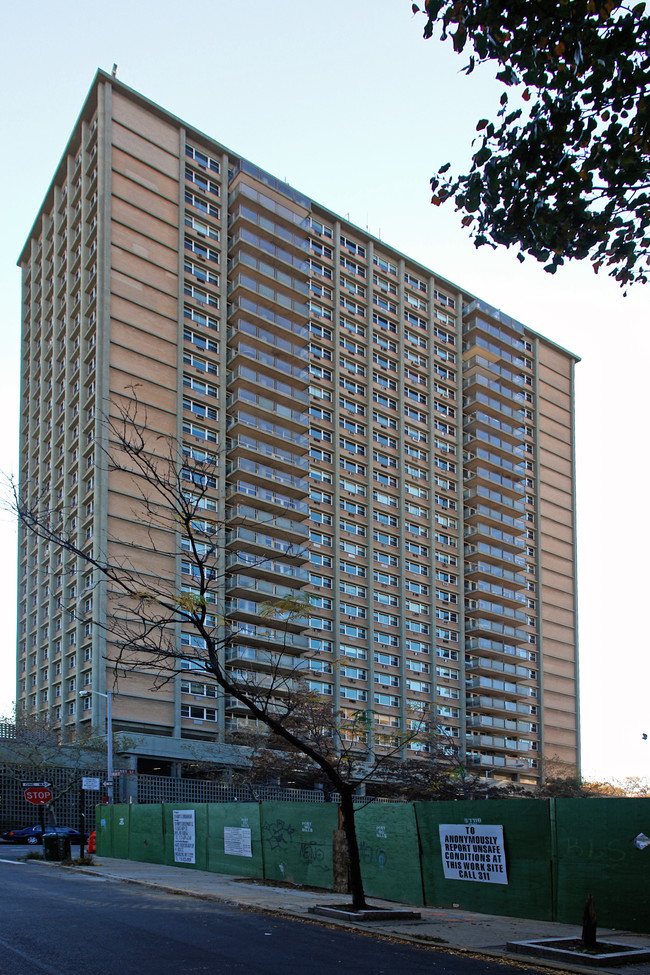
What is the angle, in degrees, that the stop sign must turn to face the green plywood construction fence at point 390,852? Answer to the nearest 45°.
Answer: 0° — it already faces it

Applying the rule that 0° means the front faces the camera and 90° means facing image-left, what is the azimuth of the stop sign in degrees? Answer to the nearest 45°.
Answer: approximately 0°

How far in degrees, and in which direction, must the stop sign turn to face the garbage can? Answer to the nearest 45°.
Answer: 0° — it already faces it

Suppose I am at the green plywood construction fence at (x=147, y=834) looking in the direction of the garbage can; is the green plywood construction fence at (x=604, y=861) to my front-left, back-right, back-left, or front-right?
back-left

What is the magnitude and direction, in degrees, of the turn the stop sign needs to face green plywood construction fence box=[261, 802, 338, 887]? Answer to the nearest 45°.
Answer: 0° — it already faces it

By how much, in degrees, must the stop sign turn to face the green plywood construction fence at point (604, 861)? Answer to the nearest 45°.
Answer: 0° — it already faces it
